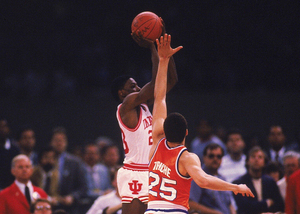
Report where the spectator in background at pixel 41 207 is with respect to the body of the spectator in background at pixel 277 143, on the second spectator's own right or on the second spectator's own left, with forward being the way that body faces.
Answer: on the second spectator's own right

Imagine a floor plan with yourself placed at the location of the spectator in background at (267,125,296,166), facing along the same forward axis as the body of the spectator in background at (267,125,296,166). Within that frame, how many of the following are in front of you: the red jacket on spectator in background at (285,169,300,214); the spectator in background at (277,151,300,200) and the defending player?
3

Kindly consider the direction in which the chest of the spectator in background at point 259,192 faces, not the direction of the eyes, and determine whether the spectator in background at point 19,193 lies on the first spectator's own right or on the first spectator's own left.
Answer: on the first spectator's own right

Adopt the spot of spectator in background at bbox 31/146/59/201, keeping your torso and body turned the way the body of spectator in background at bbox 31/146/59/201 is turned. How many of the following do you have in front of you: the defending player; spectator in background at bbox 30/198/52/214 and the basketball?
3

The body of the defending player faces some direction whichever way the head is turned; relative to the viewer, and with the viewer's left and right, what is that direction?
facing away from the viewer and to the right of the viewer

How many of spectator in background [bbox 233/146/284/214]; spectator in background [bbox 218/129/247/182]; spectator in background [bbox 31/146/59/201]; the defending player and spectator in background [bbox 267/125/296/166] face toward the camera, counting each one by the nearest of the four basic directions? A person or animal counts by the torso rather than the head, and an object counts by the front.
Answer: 4

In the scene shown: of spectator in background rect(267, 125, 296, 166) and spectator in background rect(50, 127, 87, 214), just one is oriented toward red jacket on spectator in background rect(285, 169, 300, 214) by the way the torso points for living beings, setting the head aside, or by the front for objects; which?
spectator in background rect(267, 125, 296, 166)

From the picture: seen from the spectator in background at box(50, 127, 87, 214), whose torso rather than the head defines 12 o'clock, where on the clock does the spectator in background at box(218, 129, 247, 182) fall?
the spectator in background at box(218, 129, 247, 182) is roughly at 8 o'clock from the spectator in background at box(50, 127, 87, 214).
